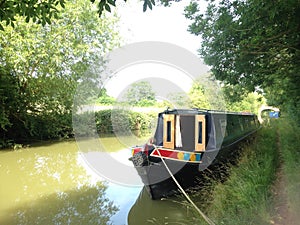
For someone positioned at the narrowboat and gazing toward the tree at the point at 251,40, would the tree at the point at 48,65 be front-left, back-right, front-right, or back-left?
back-left

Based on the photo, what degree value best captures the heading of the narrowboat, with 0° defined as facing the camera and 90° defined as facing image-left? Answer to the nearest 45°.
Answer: approximately 45°

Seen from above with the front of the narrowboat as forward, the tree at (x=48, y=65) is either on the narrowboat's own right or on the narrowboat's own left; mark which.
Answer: on the narrowboat's own right
